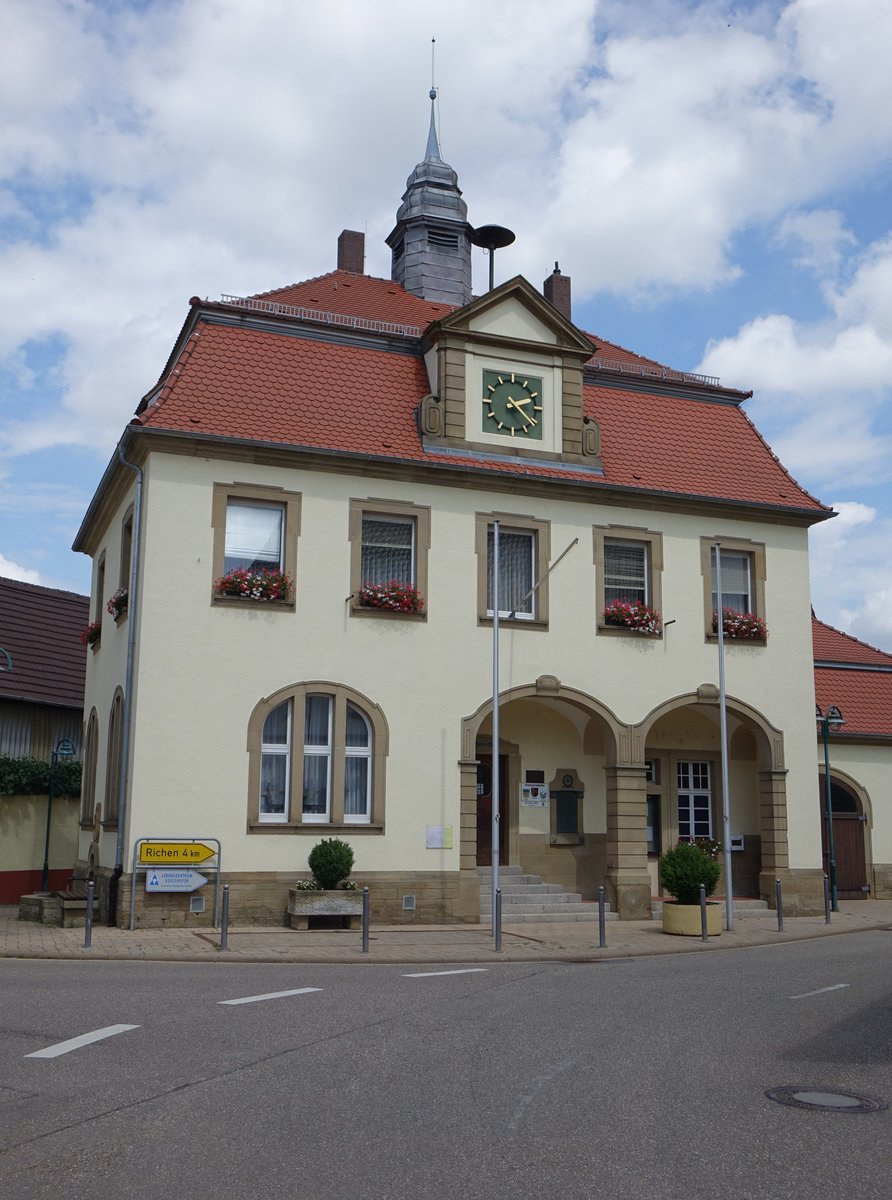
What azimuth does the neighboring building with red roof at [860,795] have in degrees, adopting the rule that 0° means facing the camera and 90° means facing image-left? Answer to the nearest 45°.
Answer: approximately 0°

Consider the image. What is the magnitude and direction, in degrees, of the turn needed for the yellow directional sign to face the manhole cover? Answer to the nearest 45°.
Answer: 0° — it already faces it

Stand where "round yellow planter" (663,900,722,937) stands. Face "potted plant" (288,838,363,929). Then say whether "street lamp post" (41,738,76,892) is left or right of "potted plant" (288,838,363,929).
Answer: right

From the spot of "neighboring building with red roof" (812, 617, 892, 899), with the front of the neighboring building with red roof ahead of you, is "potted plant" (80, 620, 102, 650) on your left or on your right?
on your right

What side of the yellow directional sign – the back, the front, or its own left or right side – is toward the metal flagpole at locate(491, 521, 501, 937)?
left

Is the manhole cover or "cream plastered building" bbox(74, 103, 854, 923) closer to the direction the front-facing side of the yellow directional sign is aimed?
the manhole cover

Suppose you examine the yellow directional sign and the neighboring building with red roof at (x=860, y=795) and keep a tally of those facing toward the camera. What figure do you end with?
2

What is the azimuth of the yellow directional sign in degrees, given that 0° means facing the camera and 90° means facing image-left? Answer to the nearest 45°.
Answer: approximately 0°
